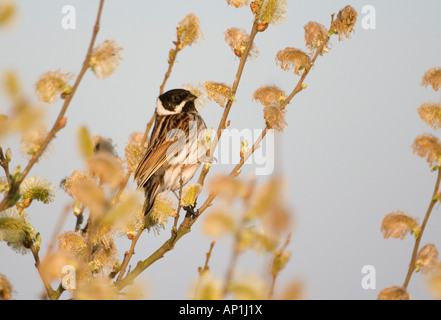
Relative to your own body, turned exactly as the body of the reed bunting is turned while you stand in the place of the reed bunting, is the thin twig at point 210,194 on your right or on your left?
on your right

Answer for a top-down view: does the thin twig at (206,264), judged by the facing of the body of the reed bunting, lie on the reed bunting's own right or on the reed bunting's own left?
on the reed bunting's own right

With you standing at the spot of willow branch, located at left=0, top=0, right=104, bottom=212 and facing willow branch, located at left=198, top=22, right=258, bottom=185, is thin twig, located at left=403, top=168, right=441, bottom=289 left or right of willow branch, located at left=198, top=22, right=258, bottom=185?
right

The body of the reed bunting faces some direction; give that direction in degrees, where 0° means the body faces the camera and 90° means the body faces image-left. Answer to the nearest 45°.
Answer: approximately 270°
